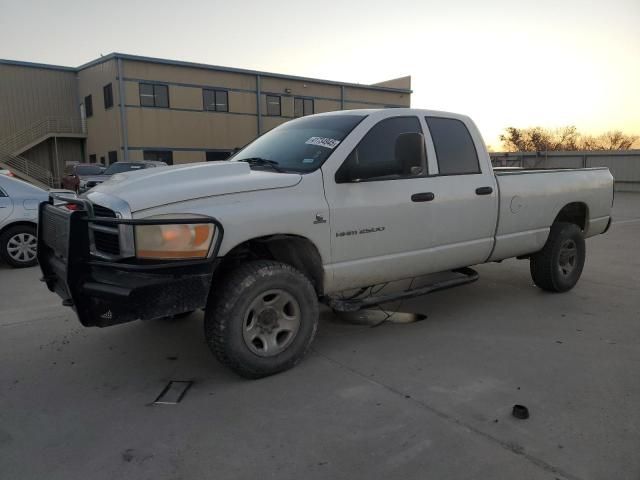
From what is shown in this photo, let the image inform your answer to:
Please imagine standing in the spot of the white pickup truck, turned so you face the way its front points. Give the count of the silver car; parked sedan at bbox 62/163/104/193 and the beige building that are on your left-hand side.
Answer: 0

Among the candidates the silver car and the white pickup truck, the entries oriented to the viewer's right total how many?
0

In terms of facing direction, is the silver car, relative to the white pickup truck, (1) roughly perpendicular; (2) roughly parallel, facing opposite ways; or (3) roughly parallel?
roughly parallel

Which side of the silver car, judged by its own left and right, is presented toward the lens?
left

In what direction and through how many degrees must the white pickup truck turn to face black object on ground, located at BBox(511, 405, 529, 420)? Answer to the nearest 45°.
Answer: approximately 90° to its left

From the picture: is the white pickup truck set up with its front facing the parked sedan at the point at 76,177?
no

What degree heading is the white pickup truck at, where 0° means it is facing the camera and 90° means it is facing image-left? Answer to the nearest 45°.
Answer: approximately 45°

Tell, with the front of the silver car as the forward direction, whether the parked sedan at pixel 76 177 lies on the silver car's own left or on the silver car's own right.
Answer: on the silver car's own right

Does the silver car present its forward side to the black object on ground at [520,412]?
no

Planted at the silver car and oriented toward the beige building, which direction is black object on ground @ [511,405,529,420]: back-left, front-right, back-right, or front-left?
back-right

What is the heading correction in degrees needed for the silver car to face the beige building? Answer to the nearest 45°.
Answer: approximately 90° to its right
